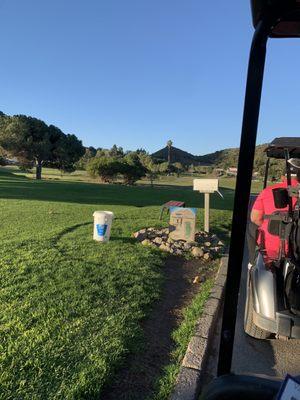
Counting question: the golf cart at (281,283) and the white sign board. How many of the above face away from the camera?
1

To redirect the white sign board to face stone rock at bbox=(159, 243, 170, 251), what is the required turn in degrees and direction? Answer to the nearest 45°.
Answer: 0° — it already faces it

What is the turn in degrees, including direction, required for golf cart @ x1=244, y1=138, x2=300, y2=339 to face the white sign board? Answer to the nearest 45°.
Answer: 0° — it already faces it

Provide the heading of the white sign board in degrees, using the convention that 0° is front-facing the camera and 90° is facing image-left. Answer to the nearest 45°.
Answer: approximately 0°

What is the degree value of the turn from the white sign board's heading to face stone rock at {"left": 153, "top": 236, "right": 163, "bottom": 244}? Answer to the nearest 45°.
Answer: approximately 45° to its right

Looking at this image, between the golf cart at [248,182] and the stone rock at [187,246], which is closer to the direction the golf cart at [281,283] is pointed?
the stone rock

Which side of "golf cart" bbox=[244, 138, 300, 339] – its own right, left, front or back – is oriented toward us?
back

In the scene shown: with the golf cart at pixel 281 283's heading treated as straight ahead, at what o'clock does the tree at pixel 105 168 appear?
The tree is roughly at 11 o'clock from the golf cart.

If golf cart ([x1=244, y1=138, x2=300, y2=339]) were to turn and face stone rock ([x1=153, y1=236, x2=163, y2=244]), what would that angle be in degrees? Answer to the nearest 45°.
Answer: approximately 45° to its left

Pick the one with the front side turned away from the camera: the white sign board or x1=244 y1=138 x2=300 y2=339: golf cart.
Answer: the golf cart

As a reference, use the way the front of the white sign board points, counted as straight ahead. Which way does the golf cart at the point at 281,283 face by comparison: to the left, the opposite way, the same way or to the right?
the opposite way
